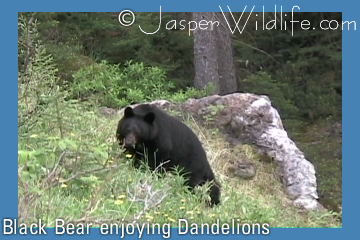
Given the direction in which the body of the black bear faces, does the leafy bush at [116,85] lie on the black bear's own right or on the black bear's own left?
on the black bear's own right

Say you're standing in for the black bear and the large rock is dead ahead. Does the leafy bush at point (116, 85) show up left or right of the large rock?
left

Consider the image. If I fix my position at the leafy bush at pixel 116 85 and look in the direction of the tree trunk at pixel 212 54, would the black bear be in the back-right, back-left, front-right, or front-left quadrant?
back-right

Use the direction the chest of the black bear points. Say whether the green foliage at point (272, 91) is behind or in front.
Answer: behind

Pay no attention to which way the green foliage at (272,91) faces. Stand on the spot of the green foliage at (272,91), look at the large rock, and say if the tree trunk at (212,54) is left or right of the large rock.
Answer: right

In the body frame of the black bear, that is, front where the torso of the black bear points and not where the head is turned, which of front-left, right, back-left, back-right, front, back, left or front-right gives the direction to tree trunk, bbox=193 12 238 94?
back-right

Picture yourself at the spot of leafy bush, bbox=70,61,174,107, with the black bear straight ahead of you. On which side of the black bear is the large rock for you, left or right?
left

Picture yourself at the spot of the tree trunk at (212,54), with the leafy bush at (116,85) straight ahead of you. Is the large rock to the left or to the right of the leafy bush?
left

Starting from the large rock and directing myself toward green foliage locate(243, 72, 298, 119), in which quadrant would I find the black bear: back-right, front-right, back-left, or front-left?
back-left

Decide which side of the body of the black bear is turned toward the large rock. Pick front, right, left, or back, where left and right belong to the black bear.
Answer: back

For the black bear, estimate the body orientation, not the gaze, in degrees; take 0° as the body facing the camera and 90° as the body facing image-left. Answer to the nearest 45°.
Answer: approximately 45°
